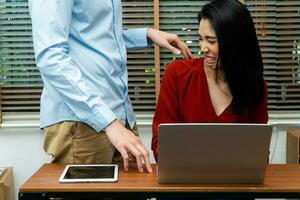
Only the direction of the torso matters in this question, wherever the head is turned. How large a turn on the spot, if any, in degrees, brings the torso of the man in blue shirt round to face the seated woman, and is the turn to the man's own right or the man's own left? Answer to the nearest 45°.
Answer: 0° — they already face them

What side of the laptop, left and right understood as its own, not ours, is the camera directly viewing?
back

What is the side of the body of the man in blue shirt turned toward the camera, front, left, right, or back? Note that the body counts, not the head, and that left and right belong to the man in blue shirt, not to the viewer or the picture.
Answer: right

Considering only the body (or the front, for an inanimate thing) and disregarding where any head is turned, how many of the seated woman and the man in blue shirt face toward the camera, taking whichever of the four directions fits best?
1

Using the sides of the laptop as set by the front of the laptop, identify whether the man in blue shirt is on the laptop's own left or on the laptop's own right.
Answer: on the laptop's own left

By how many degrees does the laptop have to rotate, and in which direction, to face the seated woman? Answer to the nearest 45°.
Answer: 0° — it already faces them

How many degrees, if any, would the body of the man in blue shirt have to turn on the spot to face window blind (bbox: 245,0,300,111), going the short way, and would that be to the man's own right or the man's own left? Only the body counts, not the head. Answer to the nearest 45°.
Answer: approximately 45° to the man's own left

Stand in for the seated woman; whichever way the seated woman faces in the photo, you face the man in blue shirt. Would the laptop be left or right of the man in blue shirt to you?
left

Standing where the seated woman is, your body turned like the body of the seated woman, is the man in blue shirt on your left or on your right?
on your right

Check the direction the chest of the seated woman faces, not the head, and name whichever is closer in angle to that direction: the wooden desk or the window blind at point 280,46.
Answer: the wooden desk

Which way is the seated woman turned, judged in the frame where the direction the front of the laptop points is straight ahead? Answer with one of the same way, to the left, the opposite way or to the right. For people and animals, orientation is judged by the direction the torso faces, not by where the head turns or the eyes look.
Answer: the opposite way
